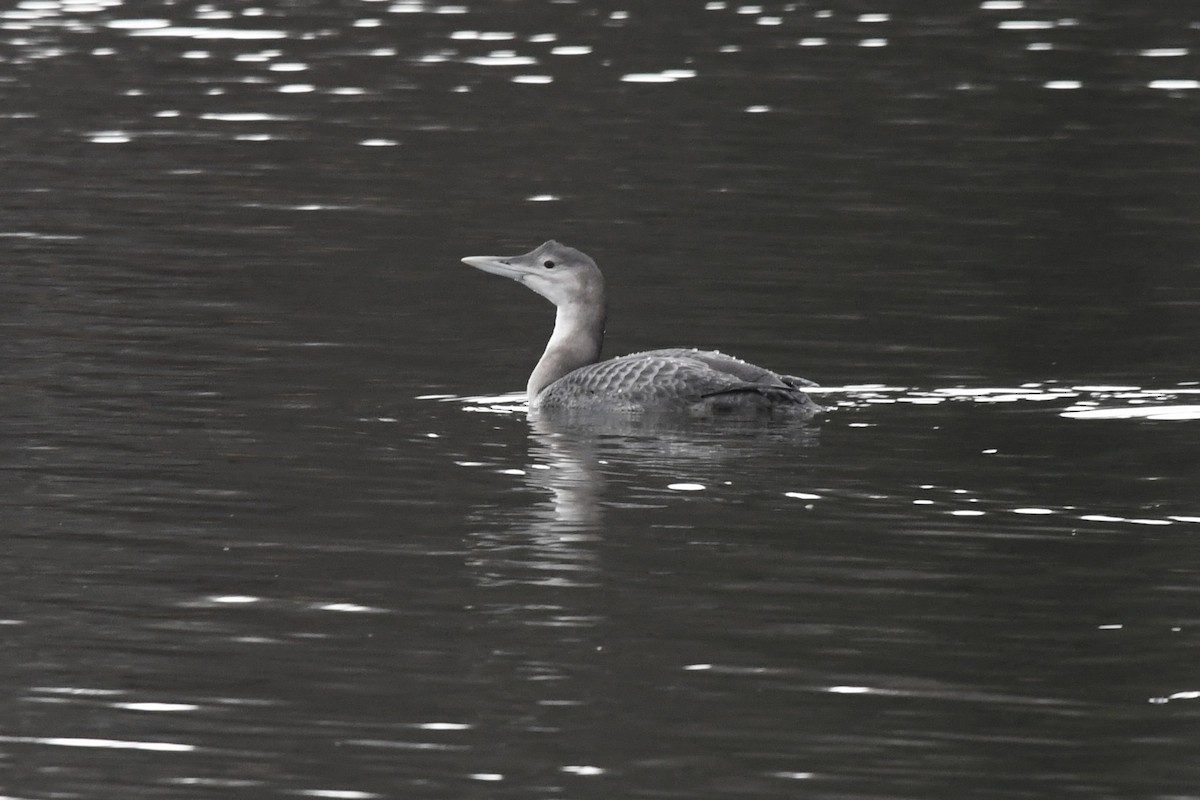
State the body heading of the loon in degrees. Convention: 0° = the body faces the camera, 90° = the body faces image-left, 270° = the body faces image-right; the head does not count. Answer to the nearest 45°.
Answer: approximately 90°
